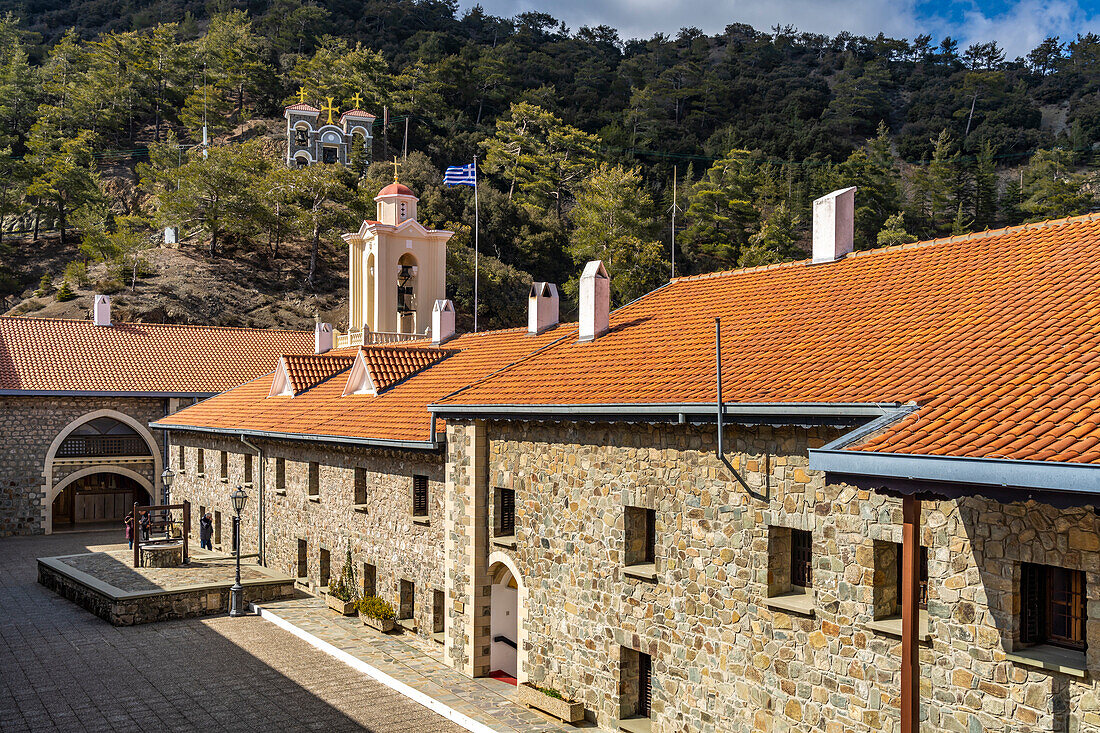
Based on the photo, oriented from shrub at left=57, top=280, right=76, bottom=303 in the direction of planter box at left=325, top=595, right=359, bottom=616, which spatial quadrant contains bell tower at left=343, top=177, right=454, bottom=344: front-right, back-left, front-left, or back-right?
front-left

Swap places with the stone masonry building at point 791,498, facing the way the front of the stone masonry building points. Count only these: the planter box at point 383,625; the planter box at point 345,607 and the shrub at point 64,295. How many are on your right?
3

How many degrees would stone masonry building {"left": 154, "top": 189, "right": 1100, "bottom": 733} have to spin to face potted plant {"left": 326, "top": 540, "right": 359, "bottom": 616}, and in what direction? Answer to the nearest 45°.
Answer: approximately 90° to its right

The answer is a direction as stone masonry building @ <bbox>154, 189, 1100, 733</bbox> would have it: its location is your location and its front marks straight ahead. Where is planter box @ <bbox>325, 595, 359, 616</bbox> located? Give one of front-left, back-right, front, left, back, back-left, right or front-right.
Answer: right

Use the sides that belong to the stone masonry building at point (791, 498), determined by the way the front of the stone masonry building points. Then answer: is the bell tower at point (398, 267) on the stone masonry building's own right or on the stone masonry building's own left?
on the stone masonry building's own right

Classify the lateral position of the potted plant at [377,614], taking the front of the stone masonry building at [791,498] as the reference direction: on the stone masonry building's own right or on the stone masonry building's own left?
on the stone masonry building's own right

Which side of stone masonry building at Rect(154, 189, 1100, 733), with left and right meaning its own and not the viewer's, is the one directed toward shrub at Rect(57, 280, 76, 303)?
right

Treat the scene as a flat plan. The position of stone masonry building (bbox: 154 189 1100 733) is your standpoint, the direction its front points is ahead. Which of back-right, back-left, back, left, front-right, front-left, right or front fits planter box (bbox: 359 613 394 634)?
right

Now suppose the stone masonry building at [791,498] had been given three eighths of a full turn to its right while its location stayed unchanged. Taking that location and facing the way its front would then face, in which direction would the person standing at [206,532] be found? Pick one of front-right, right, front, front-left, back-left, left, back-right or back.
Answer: front-left
